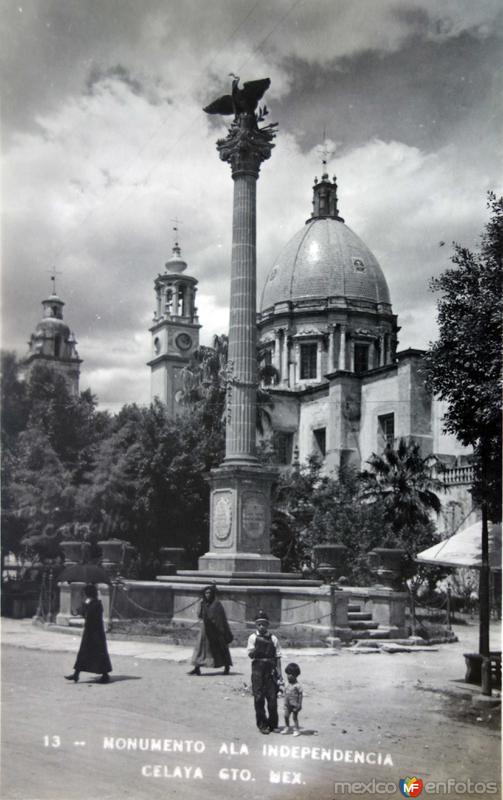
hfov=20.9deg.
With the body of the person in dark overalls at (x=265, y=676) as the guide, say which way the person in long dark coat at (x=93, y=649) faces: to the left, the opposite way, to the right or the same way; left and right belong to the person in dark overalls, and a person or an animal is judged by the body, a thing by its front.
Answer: to the right

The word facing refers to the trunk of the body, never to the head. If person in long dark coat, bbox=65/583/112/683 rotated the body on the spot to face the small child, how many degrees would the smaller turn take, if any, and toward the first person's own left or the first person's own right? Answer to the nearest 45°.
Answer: approximately 135° to the first person's own left

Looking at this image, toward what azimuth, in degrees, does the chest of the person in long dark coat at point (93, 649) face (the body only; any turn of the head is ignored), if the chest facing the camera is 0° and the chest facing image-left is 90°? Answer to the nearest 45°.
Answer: approximately 90°

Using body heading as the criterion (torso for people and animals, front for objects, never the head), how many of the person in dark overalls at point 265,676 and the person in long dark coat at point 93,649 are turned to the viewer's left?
1

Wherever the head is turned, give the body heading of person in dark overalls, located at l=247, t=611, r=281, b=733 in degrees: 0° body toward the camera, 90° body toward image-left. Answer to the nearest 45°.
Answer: approximately 0°

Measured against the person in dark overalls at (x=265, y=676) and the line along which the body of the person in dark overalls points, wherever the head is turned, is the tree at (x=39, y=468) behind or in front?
behind

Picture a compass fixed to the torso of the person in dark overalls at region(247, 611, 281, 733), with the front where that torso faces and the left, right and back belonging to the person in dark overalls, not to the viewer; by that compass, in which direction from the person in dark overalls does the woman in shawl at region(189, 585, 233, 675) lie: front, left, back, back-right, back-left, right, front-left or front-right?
back

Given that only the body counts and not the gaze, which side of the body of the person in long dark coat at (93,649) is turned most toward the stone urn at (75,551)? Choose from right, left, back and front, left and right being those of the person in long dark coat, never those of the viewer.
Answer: right

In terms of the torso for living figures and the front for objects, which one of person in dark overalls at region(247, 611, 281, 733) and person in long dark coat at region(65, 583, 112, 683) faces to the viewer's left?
the person in long dark coat

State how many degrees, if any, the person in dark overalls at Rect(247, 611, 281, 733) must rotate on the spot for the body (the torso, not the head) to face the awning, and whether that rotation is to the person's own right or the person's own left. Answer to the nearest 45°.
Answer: approximately 135° to the person's own left
